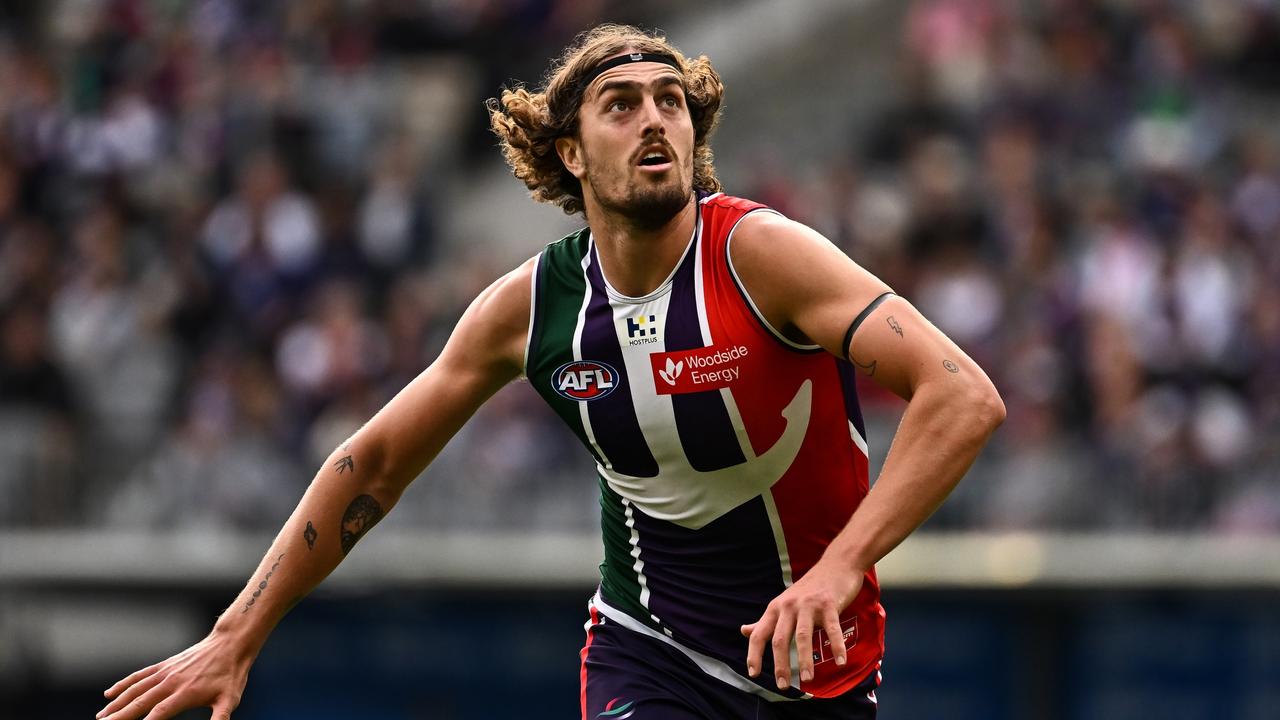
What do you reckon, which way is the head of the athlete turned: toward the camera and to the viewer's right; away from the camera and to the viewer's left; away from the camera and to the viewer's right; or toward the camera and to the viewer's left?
toward the camera and to the viewer's right

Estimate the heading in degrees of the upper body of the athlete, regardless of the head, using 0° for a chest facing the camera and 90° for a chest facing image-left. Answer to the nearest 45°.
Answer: approximately 0°
